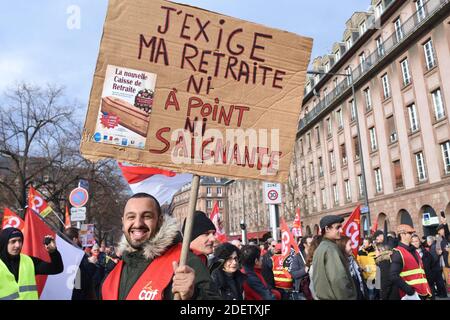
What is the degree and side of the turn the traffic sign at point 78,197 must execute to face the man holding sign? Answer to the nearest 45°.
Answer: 0° — it already faces them

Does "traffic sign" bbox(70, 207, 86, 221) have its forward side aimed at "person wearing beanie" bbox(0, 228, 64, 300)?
yes

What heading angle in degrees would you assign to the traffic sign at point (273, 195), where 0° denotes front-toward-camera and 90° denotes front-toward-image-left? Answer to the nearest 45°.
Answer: approximately 0°
